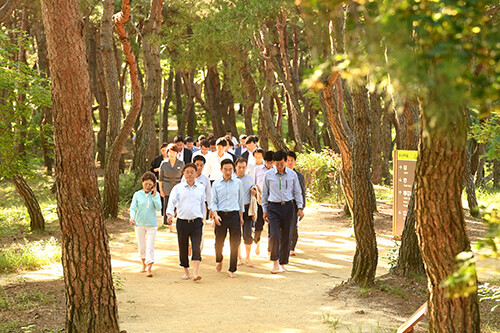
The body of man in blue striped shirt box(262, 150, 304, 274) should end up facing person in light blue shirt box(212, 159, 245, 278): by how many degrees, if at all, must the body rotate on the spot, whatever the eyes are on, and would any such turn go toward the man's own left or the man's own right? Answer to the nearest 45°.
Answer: approximately 90° to the man's own right

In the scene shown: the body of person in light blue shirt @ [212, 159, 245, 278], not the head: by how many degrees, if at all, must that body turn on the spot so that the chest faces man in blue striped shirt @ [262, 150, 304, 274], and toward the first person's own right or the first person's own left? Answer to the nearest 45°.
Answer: approximately 90° to the first person's own left

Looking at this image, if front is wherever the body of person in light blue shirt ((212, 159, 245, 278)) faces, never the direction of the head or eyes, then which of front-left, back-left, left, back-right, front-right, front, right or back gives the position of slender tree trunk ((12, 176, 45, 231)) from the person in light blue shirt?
back-right

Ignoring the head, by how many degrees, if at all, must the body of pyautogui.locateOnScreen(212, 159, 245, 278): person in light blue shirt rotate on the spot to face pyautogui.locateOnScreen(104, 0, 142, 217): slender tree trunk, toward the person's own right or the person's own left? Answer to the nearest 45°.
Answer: approximately 135° to the person's own right

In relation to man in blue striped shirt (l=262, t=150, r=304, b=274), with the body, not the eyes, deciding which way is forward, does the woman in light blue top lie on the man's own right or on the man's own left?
on the man's own right

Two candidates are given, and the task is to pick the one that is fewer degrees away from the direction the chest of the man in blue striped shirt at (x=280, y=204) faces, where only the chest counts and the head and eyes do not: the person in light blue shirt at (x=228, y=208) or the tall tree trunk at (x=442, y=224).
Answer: the tall tree trunk
